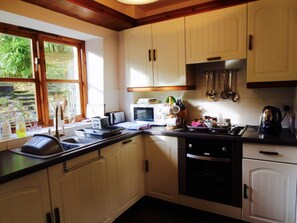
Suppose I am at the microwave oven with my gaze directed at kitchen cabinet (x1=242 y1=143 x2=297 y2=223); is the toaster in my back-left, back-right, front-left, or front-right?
back-right

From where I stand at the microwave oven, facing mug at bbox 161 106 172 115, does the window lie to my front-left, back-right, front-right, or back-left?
back-right

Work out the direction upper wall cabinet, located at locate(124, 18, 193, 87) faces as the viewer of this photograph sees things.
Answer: facing the viewer and to the left of the viewer

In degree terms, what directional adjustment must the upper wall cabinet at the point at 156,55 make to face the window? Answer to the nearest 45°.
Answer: approximately 45° to its right

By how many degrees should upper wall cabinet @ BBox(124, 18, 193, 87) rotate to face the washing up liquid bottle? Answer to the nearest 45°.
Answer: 0° — it already faces it

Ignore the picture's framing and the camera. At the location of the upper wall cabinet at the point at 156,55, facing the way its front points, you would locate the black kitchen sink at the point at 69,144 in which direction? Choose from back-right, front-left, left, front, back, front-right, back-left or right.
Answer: front
